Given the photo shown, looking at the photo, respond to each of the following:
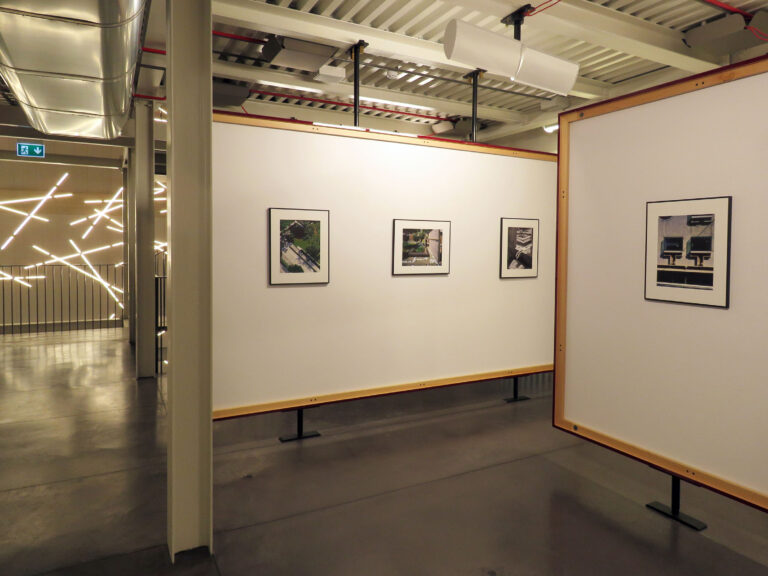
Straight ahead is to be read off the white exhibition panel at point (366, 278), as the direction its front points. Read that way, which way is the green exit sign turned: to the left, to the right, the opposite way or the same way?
the same way

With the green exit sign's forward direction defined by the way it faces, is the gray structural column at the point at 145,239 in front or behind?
in front

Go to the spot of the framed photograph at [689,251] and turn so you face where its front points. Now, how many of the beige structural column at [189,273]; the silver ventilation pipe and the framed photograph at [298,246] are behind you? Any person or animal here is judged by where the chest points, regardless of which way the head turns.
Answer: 0

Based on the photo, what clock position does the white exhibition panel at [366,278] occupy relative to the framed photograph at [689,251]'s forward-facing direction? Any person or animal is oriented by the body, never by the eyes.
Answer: The white exhibition panel is roughly at 2 o'clock from the framed photograph.

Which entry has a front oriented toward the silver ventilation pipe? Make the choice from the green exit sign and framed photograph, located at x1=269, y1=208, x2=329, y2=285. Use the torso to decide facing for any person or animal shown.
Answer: the green exit sign

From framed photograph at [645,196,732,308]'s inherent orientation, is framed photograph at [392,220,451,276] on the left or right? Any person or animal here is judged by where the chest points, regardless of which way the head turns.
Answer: on its right

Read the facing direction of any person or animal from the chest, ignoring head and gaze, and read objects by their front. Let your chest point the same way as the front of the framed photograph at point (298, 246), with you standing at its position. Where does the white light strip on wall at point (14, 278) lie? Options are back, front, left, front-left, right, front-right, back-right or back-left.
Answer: back

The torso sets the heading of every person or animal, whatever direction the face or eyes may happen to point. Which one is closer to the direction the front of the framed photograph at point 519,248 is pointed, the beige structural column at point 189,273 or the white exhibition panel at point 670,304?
the white exhibition panel

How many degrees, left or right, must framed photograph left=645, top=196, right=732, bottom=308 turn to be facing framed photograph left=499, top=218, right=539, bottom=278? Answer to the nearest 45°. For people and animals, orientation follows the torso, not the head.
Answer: approximately 90° to its right

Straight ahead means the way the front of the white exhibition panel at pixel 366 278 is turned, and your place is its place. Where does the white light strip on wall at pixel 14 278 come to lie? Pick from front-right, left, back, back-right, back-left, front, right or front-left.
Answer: back

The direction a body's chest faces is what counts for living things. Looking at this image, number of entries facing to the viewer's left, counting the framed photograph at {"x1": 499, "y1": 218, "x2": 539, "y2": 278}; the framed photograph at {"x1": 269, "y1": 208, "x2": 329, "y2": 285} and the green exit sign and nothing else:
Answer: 0

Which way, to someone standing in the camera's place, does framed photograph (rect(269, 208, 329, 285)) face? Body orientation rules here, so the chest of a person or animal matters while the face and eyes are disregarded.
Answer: facing the viewer and to the right of the viewer

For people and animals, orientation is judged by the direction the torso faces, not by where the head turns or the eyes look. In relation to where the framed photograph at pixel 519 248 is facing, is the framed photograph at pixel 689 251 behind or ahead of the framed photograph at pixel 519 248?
ahead

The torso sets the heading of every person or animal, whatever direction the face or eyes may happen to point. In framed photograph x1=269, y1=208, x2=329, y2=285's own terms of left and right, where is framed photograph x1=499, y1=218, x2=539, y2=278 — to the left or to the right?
on its left

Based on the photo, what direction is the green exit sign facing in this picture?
toward the camera

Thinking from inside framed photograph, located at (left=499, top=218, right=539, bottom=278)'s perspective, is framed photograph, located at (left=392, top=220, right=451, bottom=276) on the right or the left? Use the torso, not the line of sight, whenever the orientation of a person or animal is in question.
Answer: on its right
